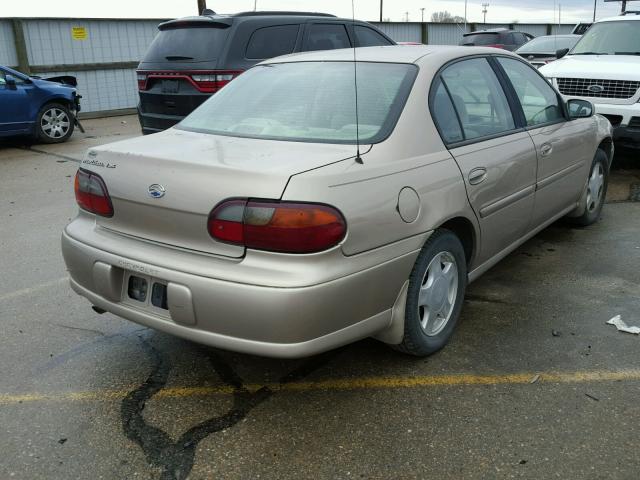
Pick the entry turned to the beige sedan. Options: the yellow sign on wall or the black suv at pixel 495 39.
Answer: the yellow sign on wall

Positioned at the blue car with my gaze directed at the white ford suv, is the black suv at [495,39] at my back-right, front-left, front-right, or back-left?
front-left

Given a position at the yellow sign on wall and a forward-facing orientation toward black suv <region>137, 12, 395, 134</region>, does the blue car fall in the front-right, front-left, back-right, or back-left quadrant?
front-right

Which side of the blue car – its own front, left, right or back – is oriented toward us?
right

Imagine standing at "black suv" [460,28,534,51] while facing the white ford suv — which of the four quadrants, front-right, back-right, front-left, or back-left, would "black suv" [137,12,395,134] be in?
front-right

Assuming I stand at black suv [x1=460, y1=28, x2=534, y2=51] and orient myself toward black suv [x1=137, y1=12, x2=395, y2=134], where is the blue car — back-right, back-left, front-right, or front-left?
front-right

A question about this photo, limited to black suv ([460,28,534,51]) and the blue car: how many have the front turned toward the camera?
0

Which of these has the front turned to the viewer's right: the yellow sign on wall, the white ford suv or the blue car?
the blue car

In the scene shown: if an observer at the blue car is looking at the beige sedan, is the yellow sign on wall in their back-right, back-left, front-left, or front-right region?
back-left

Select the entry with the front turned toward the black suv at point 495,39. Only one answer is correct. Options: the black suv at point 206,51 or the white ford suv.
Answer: the black suv at point 206,51

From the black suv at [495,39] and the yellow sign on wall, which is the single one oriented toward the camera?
the yellow sign on wall

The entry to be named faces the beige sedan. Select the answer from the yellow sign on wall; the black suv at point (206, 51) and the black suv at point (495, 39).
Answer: the yellow sign on wall

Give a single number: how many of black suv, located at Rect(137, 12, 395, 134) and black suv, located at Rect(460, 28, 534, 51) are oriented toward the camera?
0

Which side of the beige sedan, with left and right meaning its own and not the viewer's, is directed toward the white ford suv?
front

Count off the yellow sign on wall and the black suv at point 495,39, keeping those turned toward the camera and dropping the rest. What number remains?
1

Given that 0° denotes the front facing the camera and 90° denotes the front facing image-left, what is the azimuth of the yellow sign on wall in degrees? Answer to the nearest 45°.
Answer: approximately 0°

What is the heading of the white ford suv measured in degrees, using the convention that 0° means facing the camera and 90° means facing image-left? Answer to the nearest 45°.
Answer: approximately 45°
